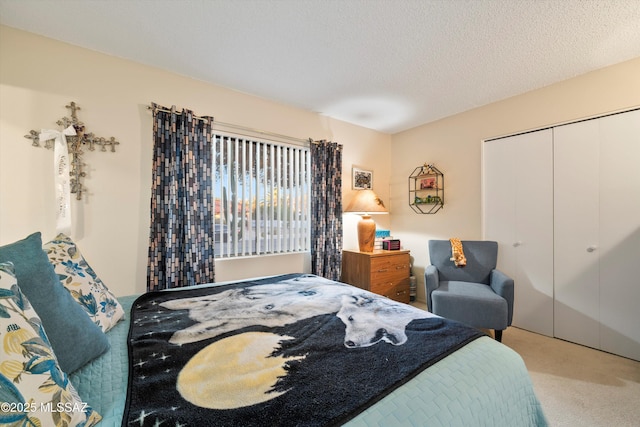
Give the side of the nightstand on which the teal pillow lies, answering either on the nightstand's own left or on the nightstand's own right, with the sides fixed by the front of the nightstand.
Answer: on the nightstand's own right

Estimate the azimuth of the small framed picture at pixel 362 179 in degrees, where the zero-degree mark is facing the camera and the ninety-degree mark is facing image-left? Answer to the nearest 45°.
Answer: approximately 315°

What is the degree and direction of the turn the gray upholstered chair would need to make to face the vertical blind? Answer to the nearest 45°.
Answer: approximately 90° to its right

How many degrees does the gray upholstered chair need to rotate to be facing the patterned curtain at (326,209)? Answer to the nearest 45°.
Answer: approximately 90° to its right

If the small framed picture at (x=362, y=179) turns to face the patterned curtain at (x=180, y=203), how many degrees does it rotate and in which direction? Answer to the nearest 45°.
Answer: approximately 90° to its right

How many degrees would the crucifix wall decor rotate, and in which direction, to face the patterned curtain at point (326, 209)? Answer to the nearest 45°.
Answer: approximately 90° to its left

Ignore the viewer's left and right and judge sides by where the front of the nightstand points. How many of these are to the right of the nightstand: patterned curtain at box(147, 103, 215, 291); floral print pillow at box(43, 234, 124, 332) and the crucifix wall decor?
3

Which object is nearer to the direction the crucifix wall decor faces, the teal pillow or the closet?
the teal pillow

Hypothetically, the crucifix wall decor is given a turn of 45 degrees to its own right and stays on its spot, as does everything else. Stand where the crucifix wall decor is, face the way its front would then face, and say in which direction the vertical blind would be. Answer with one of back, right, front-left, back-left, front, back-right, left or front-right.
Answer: back-left

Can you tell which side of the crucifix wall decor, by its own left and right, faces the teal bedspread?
front

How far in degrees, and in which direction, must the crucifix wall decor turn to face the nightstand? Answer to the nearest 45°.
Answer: approximately 90° to its left

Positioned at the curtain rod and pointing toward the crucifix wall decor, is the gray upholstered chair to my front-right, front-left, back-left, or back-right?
back-left
